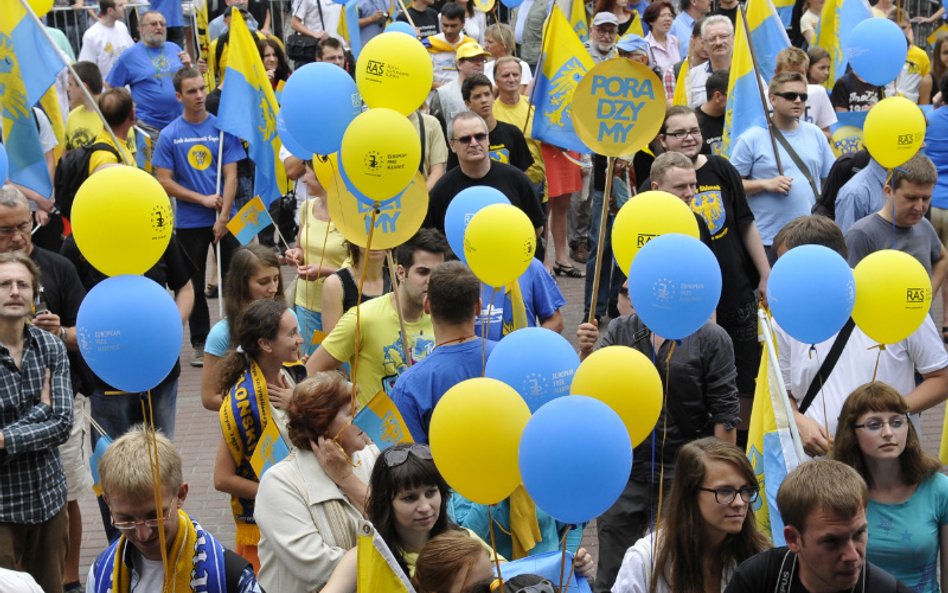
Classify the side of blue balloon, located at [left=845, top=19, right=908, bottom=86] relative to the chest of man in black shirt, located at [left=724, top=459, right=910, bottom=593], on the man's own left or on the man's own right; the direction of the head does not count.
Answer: on the man's own left

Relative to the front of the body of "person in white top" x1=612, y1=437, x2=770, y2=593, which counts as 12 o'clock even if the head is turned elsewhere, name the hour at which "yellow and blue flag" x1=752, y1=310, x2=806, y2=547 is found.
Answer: The yellow and blue flag is roughly at 8 o'clock from the person in white top.

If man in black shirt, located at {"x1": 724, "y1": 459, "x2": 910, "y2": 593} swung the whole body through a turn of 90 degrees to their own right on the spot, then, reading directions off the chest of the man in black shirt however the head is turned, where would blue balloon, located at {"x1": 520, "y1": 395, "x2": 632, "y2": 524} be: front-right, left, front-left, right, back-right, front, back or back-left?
front-right

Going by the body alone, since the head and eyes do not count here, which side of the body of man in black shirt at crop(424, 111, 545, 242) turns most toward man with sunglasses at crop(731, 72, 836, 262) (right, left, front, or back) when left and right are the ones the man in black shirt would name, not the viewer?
left

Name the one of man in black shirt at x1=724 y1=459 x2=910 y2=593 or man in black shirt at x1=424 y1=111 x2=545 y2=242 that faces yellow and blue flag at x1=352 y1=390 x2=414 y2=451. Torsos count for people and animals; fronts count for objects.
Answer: man in black shirt at x1=424 y1=111 x2=545 y2=242

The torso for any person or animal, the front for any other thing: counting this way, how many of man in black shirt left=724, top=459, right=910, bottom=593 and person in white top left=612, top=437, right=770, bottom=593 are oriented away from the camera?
0

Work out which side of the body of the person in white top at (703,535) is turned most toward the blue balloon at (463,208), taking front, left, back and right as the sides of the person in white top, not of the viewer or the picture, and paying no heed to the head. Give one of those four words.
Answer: back

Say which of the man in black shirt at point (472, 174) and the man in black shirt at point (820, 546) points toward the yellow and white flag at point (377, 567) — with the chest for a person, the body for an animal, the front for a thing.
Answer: the man in black shirt at point (472, 174)

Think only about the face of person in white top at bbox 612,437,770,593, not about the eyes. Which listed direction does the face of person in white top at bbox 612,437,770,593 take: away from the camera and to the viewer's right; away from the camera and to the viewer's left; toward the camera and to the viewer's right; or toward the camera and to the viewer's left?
toward the camera and to the viewer's right

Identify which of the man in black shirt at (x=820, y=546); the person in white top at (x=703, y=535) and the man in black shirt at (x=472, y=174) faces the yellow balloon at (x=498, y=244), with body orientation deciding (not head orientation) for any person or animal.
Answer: the man in black shirt at (x=472, y=174)

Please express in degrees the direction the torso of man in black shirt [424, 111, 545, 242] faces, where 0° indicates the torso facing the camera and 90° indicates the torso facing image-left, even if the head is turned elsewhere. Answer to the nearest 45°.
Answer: approximately 0°

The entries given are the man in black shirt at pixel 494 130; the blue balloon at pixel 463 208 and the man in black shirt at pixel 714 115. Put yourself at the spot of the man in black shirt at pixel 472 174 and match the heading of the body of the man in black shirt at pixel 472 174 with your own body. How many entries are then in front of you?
1

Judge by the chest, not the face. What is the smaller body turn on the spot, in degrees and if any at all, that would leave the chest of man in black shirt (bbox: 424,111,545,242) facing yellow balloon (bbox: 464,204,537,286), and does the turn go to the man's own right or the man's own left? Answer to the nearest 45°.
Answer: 0° — they already face it

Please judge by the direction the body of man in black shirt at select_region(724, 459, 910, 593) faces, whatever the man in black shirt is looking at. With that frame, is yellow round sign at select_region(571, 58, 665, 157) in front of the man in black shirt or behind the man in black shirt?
behind
